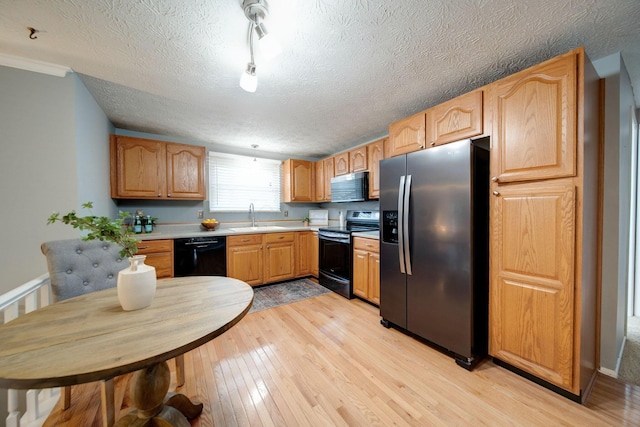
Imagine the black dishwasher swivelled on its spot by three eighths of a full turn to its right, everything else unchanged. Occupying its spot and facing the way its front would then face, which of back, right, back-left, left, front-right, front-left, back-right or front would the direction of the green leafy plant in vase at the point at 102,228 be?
back-left

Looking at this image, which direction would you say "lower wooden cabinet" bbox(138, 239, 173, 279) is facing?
toward the camera

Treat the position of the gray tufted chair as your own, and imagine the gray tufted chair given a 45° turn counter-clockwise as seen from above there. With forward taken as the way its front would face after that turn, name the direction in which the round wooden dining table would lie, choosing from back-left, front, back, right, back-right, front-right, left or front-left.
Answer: right

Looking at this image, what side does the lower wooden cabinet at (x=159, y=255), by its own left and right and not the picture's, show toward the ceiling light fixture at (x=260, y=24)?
front

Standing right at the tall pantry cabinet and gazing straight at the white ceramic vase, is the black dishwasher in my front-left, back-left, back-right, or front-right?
front-right

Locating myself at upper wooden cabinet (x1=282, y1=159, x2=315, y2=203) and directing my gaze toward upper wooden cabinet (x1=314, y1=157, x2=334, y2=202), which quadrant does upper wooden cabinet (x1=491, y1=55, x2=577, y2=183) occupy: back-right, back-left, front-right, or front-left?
front-right

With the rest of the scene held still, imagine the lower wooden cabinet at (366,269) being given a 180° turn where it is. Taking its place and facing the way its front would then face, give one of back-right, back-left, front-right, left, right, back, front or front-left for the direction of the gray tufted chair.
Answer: back

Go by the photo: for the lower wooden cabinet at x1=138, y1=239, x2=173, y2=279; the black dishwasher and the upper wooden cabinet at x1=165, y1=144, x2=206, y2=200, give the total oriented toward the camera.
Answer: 3

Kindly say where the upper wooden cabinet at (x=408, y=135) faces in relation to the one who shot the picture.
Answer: facing the viewer and to the left of the viewer

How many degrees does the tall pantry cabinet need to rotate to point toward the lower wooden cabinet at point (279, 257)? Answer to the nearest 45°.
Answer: approximately 45° to its right

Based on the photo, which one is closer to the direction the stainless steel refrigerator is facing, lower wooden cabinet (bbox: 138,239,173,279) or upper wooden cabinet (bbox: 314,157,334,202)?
the lower wooden cabinet

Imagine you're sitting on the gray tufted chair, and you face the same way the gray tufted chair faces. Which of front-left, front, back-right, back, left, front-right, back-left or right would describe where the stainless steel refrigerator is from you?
front

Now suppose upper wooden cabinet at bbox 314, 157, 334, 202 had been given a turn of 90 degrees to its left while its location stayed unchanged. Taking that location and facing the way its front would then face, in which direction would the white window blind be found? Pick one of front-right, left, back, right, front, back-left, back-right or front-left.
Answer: back-right
